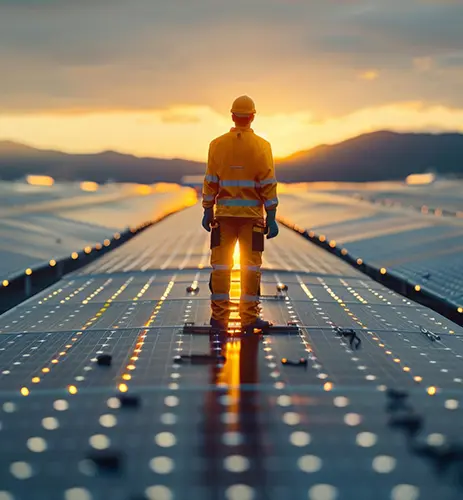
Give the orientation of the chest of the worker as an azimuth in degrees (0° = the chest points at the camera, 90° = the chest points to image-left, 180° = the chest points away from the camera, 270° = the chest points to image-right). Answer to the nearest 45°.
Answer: approximately 180°

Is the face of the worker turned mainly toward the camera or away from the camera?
away from the camera
